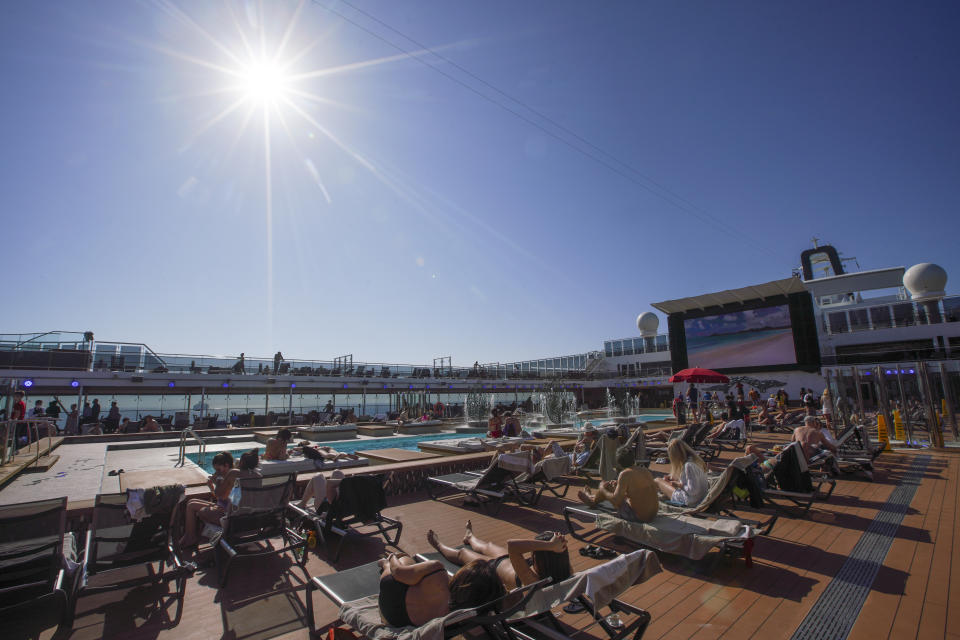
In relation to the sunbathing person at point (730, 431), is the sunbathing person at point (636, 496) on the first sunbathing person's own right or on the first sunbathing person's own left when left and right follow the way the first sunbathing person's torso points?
on the first sunbathing person's own left

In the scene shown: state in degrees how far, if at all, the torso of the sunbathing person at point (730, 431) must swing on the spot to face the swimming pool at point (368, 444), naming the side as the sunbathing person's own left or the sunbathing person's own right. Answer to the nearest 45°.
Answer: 0° — they already face it

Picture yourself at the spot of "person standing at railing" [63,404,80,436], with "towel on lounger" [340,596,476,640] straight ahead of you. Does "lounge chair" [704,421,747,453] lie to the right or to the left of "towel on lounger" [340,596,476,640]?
left

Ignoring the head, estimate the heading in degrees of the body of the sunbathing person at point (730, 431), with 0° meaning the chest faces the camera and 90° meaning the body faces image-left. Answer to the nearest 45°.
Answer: approximately 90°

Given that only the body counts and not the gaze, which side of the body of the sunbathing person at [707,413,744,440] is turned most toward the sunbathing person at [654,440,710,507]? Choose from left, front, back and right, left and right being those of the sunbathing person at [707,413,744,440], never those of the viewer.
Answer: left

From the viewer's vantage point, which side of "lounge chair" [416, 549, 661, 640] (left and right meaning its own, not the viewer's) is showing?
left

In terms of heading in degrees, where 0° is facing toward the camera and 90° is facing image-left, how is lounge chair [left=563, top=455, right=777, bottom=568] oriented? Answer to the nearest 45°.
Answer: approximately 90°

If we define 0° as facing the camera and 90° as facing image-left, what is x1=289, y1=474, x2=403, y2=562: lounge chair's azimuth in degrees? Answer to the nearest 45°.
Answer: approximately 135°
